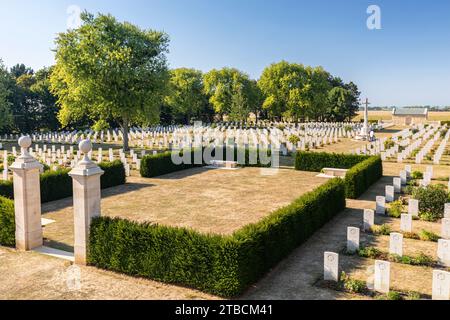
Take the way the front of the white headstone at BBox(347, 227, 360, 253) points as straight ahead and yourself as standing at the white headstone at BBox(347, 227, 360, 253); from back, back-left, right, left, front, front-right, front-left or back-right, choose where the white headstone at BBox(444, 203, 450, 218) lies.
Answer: back-left

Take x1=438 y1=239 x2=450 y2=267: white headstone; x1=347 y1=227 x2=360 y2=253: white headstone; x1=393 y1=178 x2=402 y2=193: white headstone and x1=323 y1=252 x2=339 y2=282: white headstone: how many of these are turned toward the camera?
4

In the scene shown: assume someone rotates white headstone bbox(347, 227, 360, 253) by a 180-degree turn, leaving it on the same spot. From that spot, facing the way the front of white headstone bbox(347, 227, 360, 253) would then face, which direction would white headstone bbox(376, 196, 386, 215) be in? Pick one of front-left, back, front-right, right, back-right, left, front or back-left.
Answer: front

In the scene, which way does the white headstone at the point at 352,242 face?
toward the camera

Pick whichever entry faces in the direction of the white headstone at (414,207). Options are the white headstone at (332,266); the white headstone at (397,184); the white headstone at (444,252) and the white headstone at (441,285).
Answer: the white headstone at (397,184)

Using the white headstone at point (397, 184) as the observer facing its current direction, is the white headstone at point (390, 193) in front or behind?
in front

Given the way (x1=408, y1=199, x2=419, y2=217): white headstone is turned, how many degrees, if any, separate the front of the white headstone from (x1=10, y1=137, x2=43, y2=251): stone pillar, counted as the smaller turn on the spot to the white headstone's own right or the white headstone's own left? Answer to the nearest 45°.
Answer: approximately 45° to the white headstone's own right

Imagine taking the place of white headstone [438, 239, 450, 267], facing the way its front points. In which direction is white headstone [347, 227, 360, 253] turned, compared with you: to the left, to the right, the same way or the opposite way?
the same way

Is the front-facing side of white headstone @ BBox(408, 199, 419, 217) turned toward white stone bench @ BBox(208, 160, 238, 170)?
no

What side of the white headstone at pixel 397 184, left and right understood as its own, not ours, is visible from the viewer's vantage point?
front

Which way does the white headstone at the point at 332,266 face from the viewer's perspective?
toward the camera

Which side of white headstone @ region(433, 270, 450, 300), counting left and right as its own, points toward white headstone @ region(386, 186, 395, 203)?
back

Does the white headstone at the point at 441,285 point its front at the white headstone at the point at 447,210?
no

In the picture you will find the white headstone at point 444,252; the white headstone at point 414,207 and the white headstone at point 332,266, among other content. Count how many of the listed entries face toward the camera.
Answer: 3

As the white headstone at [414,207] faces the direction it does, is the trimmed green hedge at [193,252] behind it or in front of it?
in front

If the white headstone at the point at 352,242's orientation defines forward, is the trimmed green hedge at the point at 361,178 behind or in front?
behind

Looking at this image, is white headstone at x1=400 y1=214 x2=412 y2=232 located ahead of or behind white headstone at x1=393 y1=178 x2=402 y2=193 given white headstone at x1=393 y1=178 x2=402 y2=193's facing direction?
ahead
